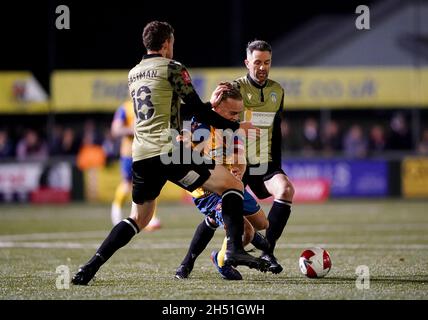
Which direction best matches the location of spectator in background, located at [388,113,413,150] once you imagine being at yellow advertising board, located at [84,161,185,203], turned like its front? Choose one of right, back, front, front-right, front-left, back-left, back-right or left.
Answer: left

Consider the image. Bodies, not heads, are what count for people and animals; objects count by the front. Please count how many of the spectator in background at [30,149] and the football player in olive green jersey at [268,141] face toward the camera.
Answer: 2

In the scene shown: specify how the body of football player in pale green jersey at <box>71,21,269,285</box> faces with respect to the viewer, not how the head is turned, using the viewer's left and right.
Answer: facing away from the viewer and to the right of the viewer

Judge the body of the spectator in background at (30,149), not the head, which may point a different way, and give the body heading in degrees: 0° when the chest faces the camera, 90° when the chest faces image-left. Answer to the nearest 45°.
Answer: approximately 0°

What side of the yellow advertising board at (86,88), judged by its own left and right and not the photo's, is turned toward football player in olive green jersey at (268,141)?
front

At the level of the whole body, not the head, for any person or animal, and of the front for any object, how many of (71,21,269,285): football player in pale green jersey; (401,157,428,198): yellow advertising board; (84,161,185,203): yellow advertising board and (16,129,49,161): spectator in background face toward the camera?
3

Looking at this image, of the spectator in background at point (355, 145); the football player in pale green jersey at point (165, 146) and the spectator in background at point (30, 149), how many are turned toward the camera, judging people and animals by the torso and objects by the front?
2

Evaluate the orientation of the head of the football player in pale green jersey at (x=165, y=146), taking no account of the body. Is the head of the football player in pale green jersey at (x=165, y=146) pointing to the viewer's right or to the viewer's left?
to the viewer's right

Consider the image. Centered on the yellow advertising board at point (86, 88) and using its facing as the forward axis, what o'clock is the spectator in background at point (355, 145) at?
The spectator in background is roughly at 10 o'clock from the yellow advertising board.

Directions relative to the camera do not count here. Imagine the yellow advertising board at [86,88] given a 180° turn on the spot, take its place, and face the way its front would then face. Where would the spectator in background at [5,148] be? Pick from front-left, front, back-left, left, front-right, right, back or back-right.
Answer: back-left
